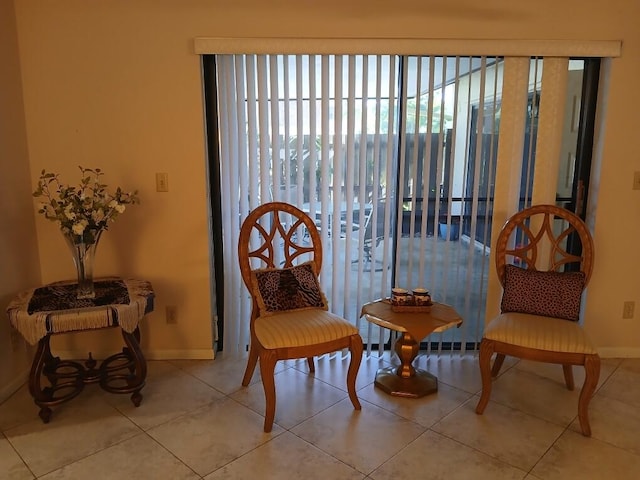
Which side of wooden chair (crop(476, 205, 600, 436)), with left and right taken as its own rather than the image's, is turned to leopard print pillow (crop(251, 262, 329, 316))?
right

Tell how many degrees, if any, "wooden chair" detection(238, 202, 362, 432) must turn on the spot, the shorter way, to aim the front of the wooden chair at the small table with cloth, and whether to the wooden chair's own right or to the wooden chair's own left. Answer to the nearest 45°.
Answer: approximately 135° to the wooden chair's own right

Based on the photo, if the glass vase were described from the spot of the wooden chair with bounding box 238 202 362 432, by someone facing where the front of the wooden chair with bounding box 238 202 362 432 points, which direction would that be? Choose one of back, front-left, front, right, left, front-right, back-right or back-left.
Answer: back-right

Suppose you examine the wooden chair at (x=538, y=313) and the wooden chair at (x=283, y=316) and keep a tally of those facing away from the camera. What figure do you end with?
0

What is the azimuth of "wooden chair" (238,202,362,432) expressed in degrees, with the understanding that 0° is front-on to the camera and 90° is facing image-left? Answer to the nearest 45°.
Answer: approximately 315°

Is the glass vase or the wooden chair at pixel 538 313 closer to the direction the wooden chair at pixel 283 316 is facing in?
the wooden chair

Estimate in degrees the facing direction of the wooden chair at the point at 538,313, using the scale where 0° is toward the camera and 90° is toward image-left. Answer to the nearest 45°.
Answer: approximately 0°

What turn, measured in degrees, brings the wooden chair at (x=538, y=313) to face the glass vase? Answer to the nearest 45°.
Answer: approximately 45° to its right

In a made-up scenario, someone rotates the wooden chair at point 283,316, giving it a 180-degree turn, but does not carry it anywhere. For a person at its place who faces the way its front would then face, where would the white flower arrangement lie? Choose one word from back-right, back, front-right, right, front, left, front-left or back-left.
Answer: front-left
